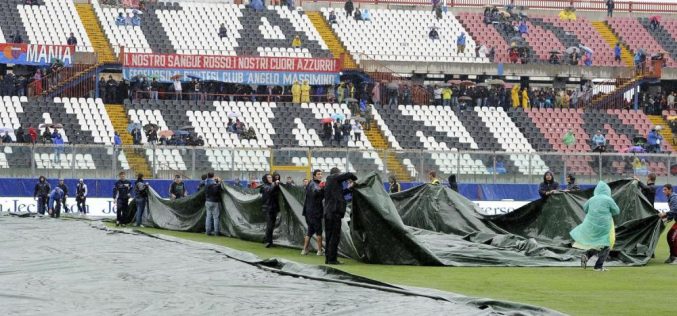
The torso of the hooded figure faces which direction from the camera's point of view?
toward the camera

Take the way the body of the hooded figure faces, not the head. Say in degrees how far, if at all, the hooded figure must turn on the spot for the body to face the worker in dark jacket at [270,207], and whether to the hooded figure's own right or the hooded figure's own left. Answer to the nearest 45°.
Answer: approximately 90° to the hooded figure's own right

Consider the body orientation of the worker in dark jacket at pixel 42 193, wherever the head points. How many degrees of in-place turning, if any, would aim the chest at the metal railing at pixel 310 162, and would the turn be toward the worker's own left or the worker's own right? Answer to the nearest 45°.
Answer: approximately 90° to the worker's own left

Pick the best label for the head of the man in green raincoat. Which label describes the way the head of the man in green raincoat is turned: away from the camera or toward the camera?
away from the camera

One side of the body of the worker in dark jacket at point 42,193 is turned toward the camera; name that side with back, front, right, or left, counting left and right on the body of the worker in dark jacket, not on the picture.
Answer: front
